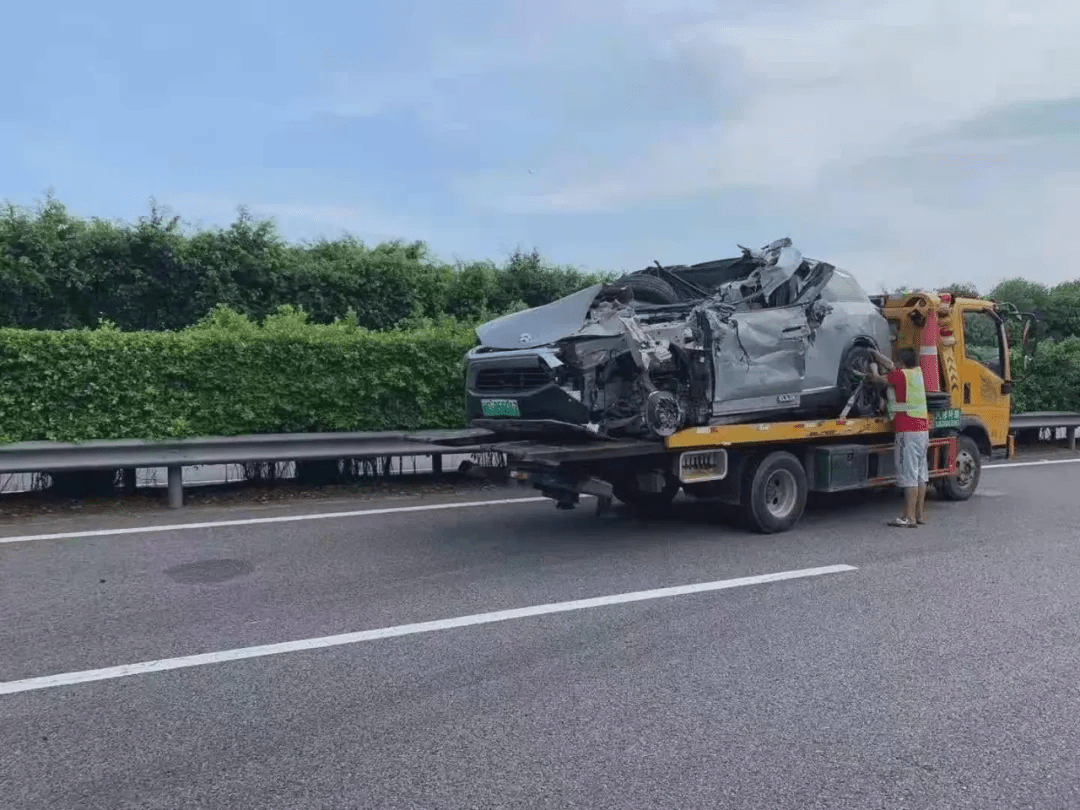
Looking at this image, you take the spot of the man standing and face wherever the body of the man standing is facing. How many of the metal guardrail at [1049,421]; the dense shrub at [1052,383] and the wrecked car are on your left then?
1

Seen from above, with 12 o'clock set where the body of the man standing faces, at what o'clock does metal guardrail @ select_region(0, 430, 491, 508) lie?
The metal guardrail is roughly at 10 o'clock from the man standing.

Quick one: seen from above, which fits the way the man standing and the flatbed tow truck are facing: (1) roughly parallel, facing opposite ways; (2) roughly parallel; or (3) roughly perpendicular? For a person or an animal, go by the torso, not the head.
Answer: roughly perpendicular

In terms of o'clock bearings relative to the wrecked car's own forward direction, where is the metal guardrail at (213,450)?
The metal guardrail is roughly at 2 o'clock from the wrecked car.

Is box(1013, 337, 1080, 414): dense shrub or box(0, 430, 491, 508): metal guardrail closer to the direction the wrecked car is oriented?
the metal guardrail

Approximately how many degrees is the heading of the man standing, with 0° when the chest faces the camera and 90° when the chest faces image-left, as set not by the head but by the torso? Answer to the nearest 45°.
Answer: approximately 135°

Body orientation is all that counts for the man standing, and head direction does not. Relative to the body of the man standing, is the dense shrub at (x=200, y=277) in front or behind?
in front

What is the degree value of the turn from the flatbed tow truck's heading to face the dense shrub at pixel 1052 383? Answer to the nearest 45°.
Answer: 0° — it already faces it

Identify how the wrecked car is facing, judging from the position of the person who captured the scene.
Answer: facing the viewer and to the left of the viewer

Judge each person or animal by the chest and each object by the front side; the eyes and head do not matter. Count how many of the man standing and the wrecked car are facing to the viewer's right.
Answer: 0

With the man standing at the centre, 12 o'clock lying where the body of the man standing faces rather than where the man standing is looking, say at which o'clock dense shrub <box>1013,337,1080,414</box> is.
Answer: The dense shrub is roughly at 2 o'clock from the man standing.

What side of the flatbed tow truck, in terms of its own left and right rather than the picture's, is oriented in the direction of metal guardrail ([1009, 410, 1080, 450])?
front

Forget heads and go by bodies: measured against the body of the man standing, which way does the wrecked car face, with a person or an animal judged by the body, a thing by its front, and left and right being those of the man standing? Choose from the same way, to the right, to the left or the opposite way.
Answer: to the left

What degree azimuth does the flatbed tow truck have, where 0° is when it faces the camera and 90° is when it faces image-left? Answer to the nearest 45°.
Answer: approximately 225°

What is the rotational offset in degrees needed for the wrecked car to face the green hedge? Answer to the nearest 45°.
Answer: approximately 45° to its right

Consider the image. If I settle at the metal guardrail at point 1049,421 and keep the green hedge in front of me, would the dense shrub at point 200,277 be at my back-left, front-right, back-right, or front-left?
front-right
